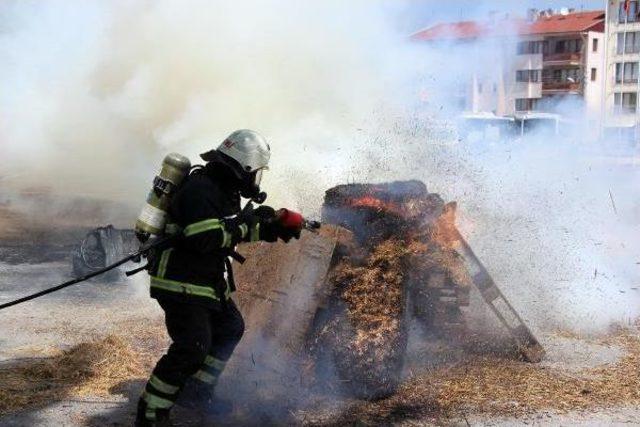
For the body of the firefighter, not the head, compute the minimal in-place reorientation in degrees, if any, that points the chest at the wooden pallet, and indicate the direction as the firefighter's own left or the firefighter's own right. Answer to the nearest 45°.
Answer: approximately 45° to the firefighter's own left

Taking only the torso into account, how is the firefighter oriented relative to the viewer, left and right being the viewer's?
facing to the right of the viewer

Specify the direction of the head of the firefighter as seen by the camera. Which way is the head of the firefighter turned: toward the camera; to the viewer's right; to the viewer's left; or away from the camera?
to the viewer's right

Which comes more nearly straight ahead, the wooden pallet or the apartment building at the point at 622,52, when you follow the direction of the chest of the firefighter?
the wooden pallet

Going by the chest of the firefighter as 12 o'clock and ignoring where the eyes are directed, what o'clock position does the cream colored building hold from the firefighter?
The cream colored building is roughly at 10 o'clock from the firefighter.

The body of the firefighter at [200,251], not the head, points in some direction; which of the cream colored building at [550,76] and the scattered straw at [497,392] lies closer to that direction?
the scattered straw

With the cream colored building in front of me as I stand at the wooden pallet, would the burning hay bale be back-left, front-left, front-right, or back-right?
back-left

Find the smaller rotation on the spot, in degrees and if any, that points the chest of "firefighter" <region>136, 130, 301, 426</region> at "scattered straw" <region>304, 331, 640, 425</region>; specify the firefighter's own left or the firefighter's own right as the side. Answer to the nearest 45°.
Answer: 0° — they already face it
